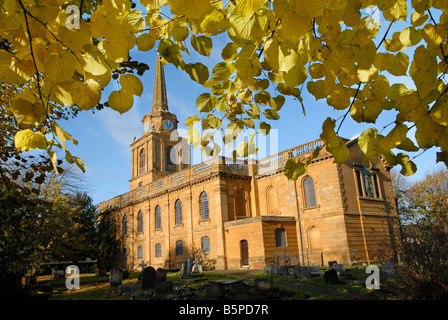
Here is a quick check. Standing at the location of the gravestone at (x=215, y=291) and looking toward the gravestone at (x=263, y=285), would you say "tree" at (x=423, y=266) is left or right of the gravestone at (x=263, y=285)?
right

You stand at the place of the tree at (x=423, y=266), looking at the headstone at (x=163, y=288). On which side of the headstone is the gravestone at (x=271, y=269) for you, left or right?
right
